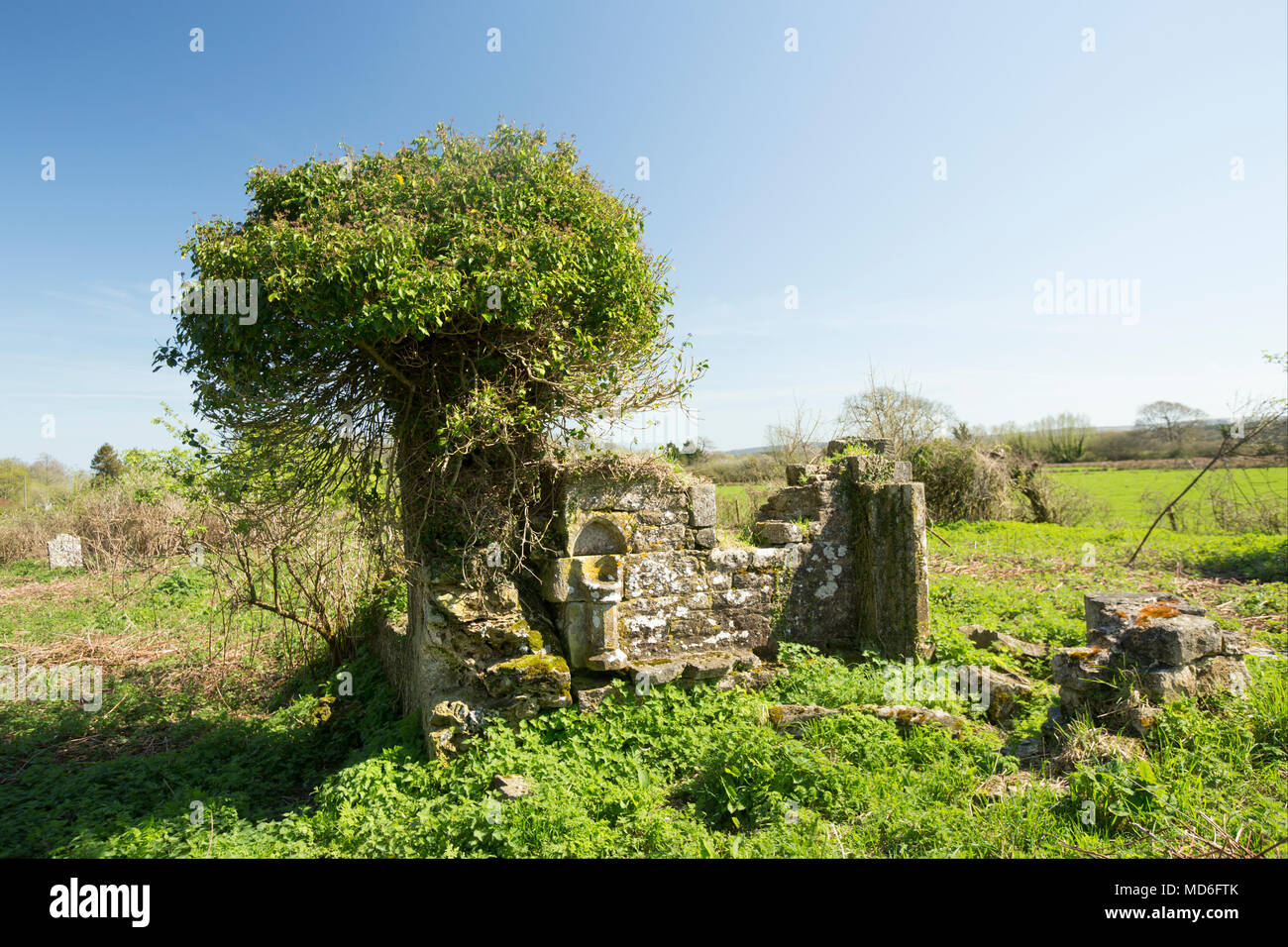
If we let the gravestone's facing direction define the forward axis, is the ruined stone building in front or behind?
in front

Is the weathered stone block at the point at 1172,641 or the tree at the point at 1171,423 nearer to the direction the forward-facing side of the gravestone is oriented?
the weathered stone block

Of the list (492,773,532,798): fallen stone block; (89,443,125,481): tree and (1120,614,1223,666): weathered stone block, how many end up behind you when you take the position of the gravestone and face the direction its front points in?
1

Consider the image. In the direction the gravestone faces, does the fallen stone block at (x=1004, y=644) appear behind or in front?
in front

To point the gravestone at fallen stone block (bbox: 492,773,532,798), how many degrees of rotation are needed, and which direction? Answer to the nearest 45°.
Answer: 0° — it already faces it

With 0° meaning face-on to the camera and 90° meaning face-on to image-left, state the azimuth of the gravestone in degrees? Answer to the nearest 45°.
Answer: approximately 0°

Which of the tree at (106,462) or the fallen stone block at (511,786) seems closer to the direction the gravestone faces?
the fallen stone block

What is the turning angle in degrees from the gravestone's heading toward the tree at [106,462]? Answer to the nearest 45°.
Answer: approximately 180°
